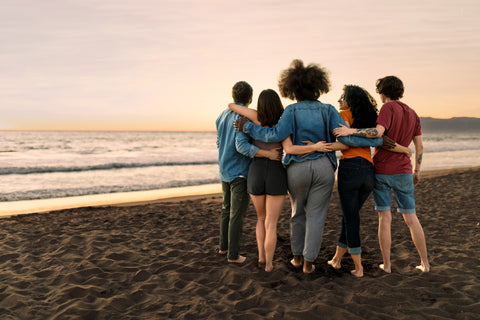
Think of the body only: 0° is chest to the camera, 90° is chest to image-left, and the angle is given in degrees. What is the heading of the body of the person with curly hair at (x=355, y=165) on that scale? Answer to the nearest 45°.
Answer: approximately 135°

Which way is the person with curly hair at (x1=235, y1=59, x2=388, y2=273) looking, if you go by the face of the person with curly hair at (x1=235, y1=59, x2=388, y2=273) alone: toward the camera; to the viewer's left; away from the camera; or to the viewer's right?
away from the camera

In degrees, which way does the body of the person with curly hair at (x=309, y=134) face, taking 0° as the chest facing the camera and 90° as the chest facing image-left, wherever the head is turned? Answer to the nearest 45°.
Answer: approximately 180°

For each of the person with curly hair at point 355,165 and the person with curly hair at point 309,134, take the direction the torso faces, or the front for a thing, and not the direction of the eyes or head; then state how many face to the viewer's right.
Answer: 0
